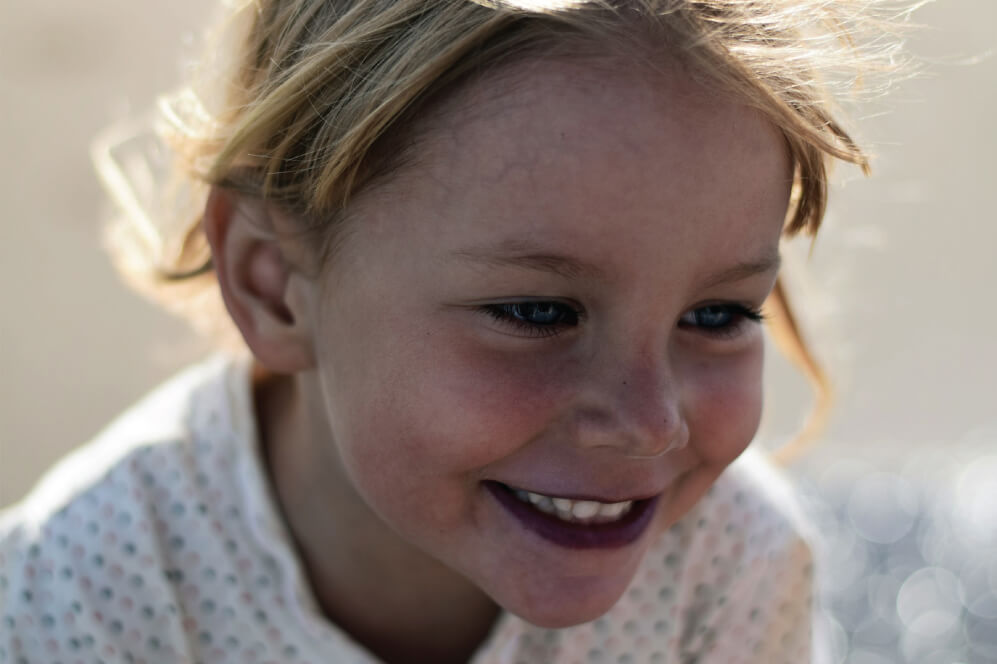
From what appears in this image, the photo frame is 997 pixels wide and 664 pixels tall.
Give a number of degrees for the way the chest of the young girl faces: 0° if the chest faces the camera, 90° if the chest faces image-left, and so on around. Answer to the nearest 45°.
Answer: approximately 315°

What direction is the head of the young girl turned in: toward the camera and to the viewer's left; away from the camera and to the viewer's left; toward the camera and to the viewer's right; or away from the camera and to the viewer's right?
toward the camera and to the viewer's right
